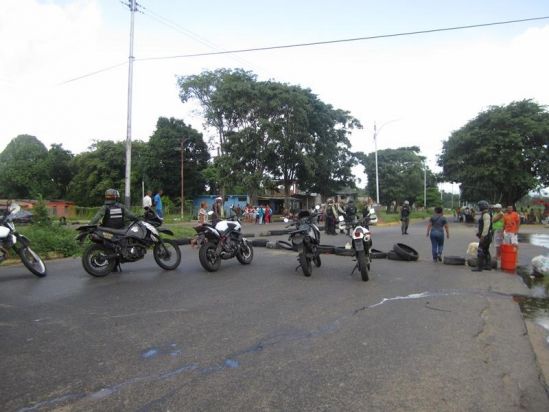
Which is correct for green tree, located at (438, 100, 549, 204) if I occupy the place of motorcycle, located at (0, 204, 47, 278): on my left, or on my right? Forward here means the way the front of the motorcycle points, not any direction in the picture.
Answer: on my left

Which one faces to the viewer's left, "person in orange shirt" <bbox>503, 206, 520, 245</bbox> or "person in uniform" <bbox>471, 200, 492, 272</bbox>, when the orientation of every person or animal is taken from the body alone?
"person in uniform" <bbox>471, 200, 492, 272</bbox>

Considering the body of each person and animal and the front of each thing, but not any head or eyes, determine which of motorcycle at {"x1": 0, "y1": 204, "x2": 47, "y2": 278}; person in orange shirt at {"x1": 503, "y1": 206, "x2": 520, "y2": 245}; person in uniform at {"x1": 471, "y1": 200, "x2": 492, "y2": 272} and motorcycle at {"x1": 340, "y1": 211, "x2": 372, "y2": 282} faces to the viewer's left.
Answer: person in uniform at {"x1": 471, "y1": 200, "x2": 492, "y2": 272}

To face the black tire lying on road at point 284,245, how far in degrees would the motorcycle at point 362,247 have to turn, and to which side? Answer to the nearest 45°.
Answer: approximately 45° to its left

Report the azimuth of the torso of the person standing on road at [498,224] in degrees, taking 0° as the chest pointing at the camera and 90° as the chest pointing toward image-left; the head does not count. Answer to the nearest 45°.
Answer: approximately 45°

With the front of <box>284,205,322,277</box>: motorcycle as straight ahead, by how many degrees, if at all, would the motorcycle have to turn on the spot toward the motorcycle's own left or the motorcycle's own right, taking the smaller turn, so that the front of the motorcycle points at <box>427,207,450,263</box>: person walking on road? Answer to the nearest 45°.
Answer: approximately 45° to the motorcycle's own right

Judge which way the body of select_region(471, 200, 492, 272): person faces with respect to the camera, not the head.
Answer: to the viewer's left

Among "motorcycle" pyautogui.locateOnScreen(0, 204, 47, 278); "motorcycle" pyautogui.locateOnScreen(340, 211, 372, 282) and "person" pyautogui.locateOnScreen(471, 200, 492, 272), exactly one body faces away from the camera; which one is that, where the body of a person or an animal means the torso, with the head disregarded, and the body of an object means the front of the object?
"motorcycle" pyautogui.locateOnScreen(340, 211, 372, 282)
